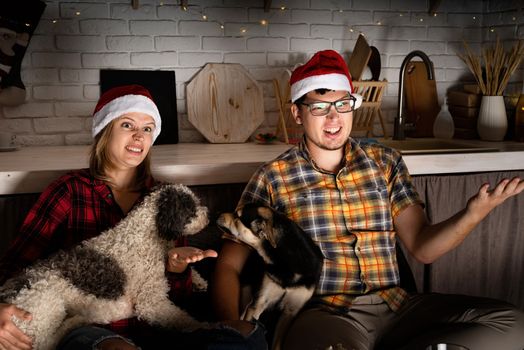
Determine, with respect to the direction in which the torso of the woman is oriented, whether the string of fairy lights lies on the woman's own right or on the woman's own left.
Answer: on the woman's own left

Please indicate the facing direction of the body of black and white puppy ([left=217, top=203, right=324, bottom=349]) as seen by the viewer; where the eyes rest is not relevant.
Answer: to the viewer's left

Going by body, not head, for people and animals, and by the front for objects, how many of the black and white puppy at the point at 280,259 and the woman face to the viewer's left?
1

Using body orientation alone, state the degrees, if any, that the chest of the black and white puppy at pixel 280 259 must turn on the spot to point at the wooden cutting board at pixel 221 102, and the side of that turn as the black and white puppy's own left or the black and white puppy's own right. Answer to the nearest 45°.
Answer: approximately 90° to the black and white puppy's own right

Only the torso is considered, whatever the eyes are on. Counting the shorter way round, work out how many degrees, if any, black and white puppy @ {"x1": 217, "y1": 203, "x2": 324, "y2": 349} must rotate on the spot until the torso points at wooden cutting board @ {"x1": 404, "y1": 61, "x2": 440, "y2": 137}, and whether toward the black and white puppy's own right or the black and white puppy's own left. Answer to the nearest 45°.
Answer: approximately 135° to the black and white puppy's own right
